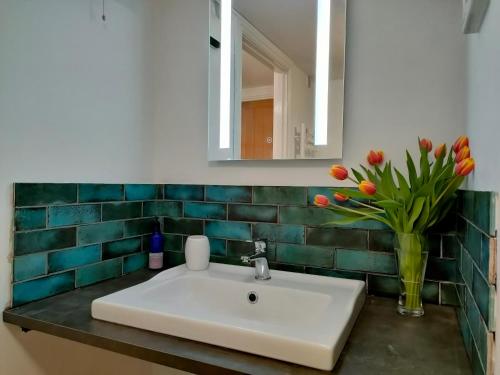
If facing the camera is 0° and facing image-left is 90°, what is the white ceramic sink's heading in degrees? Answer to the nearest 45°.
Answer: approximately 45°

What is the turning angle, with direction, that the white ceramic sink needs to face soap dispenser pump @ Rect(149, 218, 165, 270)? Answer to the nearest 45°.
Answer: approximately 90° to its right
